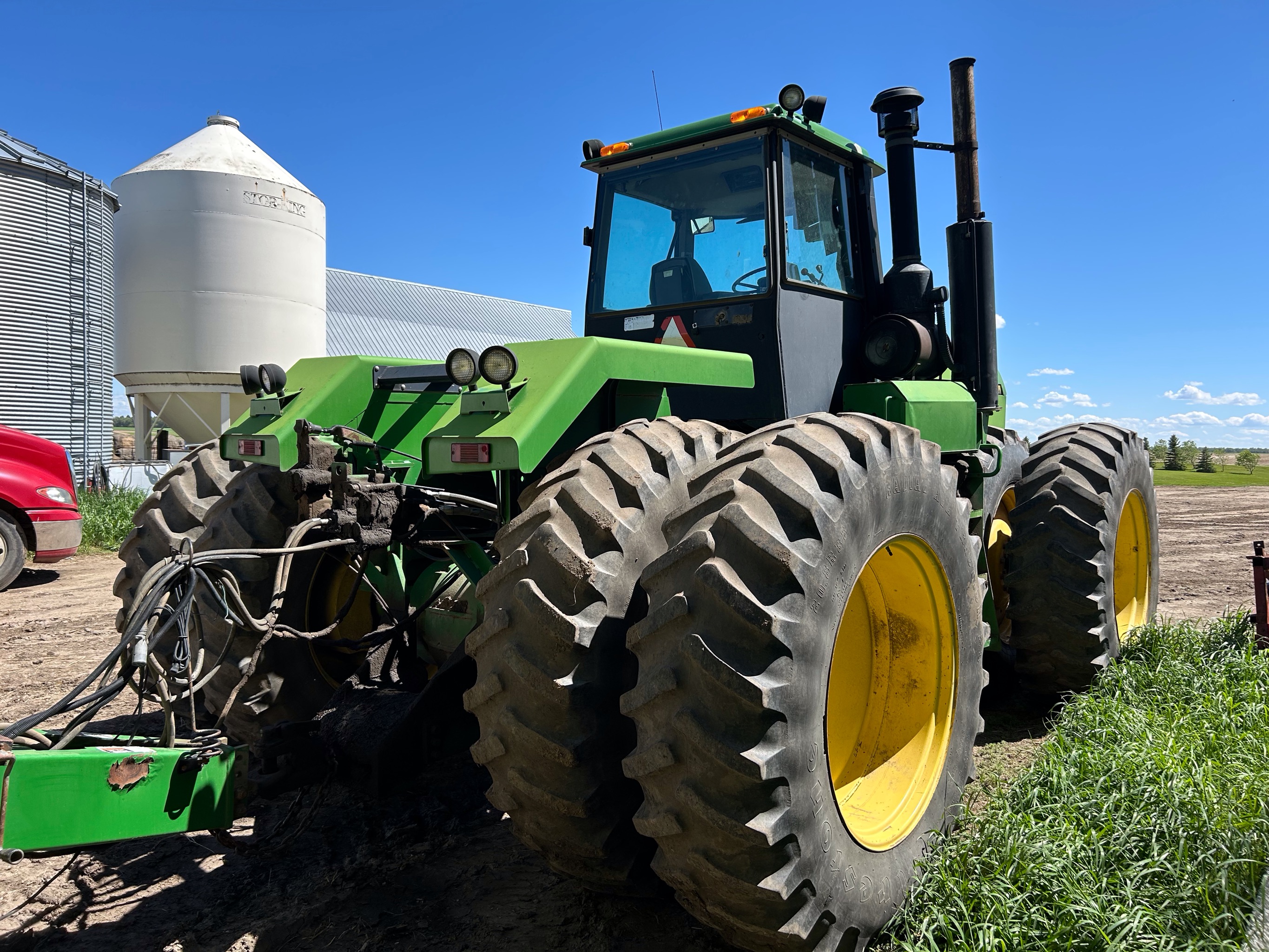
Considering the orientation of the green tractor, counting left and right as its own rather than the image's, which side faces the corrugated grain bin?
left

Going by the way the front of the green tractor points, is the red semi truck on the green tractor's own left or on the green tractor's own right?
on the green tractor's own left

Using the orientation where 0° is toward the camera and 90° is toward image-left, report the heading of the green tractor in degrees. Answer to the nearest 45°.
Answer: approximately 225°

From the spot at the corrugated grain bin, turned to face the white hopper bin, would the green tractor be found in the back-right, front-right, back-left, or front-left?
front-right

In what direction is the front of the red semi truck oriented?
to the viewer's right

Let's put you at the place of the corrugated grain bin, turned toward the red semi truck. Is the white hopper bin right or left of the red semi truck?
left

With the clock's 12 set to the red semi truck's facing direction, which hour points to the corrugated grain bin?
The corrugated grain bin is roughly at 9 o'clock from the red semi truck.
